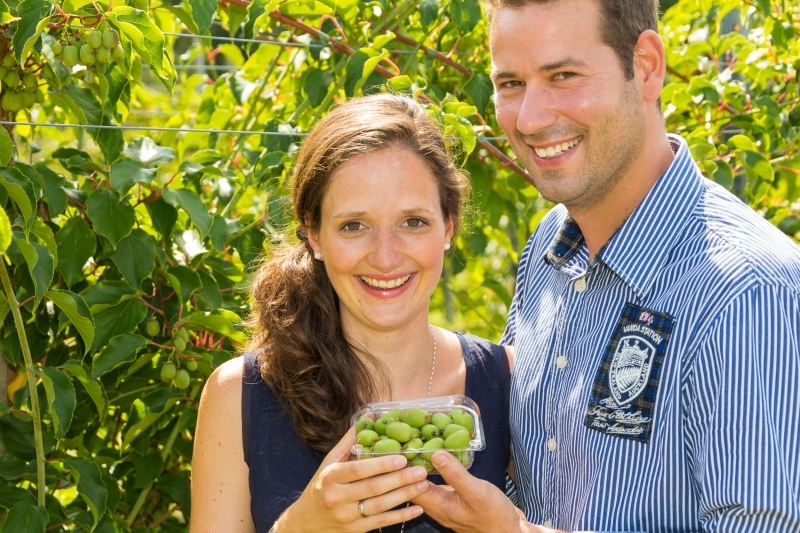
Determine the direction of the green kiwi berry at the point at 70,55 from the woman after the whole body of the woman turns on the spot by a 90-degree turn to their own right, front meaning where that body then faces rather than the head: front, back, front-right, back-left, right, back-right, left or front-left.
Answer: front-right

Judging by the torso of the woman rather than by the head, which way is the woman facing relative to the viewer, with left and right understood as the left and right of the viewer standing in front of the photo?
facing the viewer and to the right of the viewer

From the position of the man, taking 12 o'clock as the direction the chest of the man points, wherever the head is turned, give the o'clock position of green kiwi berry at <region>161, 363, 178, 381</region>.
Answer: The green kiwi berry is roughly at 2 o'clock from the man.

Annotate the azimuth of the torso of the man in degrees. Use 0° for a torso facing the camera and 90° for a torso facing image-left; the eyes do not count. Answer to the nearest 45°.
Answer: approximately 45°

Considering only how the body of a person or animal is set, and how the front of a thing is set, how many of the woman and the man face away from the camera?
0
